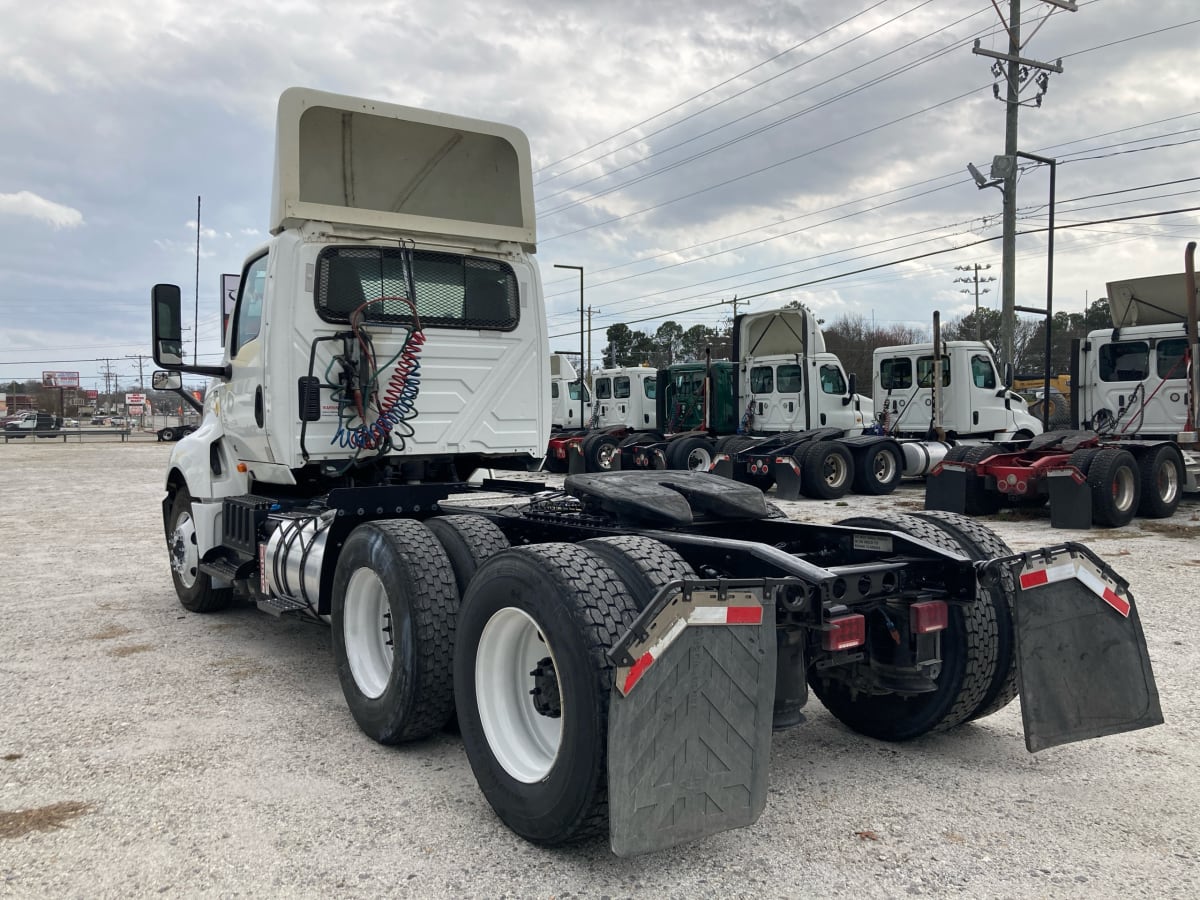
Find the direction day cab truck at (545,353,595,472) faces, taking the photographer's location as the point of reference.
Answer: facing away from the viewer and to the right of the viewer

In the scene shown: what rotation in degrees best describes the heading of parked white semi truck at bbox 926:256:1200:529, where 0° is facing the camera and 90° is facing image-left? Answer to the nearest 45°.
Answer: approximately 225°

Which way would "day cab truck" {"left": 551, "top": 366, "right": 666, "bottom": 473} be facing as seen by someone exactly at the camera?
facing away from the viewer and to the right of the viewer

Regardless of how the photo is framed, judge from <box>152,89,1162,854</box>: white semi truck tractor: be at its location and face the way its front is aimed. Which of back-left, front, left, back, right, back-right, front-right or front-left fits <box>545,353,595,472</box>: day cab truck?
front-right

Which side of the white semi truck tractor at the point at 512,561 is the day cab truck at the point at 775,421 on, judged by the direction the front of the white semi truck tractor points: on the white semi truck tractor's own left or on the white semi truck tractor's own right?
on the white semi truck tractor's own right

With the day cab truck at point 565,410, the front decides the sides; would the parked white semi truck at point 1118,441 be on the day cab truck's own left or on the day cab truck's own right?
on the day cab truck's own right

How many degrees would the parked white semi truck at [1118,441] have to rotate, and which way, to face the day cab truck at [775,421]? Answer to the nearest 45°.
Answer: approximately 90° to its left

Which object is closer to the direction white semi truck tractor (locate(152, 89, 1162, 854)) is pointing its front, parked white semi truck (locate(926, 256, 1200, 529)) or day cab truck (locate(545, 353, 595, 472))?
the day cab truck

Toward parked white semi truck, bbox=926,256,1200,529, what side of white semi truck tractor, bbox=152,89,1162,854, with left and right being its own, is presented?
right

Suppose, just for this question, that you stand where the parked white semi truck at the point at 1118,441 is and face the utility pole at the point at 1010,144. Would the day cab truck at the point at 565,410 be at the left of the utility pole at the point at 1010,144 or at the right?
left
